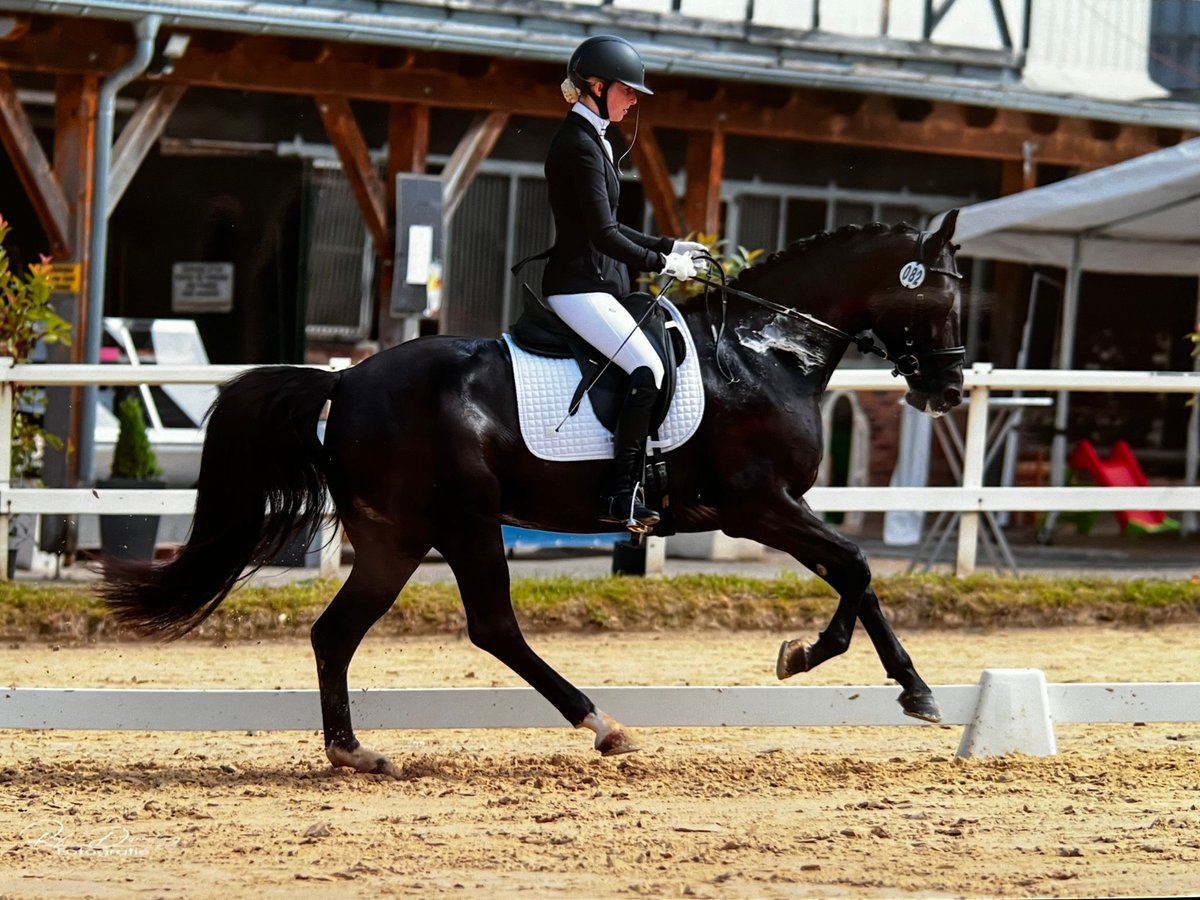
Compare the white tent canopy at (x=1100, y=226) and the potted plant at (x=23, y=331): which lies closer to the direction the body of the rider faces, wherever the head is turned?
the white tent canopy

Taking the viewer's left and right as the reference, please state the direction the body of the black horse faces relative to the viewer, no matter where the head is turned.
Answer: facing to the right of the viewer

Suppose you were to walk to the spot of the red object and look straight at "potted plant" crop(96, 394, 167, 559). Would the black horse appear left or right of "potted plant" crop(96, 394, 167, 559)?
left

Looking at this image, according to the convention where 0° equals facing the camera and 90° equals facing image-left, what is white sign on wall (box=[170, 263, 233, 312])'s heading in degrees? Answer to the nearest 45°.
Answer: approximately 0°

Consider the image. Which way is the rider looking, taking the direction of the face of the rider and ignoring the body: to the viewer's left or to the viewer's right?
to the viewer's right

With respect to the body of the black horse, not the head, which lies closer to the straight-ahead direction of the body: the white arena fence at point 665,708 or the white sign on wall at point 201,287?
the white arena fence

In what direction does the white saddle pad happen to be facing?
to the viewer's right

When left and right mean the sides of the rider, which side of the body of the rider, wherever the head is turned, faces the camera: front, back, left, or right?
right

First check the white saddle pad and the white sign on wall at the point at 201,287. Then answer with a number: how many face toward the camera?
1

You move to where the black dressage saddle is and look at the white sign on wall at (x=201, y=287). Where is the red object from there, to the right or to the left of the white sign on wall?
right
